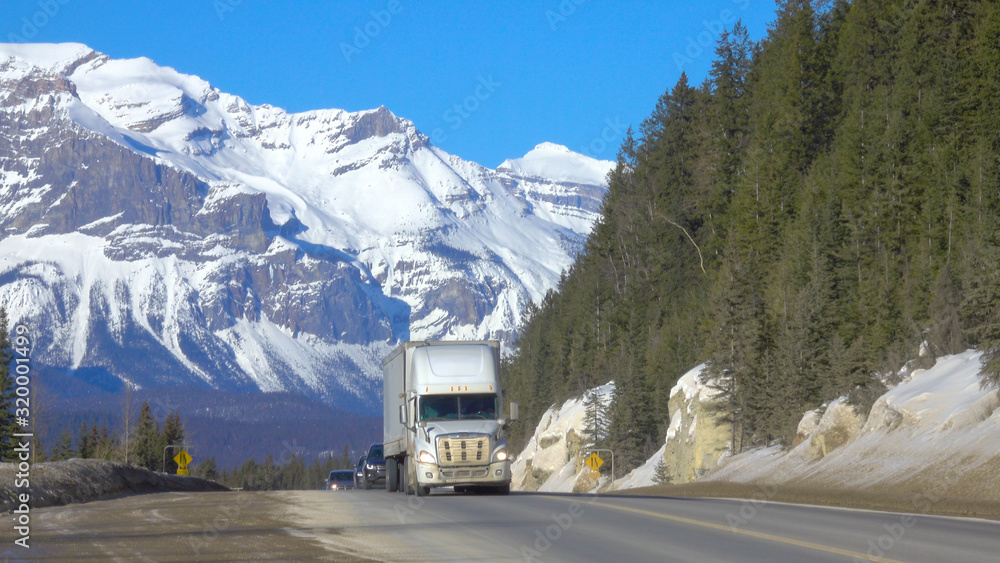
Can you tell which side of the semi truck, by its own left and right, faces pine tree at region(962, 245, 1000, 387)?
left

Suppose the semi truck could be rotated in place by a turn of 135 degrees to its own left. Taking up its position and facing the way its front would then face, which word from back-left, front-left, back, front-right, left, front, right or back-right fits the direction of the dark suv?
front-left

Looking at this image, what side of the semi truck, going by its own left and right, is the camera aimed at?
front
